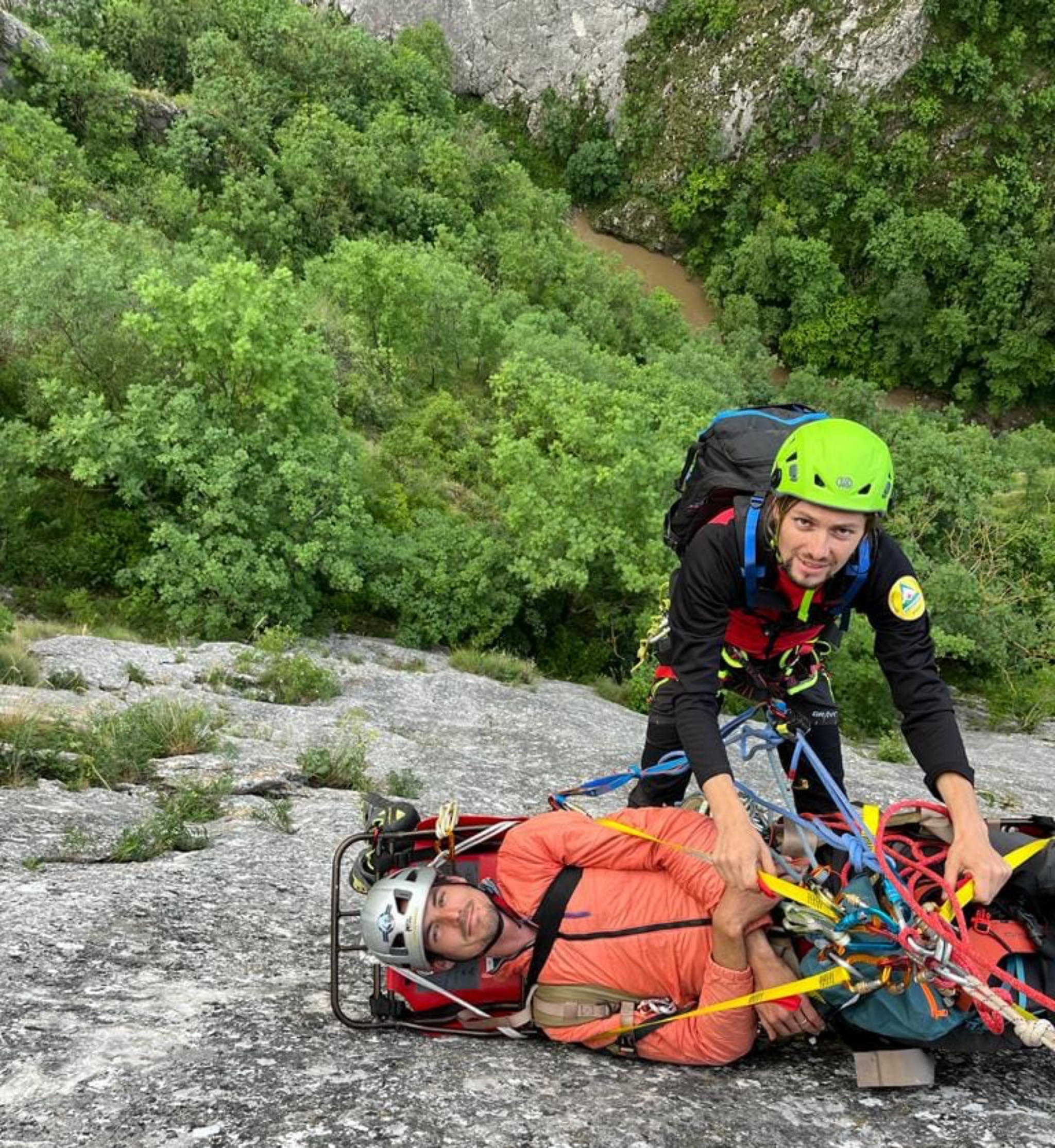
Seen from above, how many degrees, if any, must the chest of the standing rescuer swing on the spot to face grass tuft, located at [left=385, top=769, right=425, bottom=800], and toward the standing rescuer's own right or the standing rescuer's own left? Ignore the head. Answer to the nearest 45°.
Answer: approximately 135° to the standing rescuer's own right

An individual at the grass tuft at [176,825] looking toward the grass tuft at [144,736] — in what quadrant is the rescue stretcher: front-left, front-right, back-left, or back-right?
back-right

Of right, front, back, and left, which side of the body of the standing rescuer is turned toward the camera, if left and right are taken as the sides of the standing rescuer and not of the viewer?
front

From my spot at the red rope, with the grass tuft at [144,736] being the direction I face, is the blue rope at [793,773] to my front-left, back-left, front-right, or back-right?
front-right

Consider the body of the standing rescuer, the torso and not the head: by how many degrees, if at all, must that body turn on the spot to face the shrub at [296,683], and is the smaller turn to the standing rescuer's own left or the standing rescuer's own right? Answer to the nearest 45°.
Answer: approximately 135° to the standing rescuer's own right
